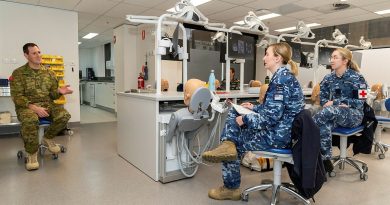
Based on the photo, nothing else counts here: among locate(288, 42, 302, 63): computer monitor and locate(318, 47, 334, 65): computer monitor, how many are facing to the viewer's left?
0

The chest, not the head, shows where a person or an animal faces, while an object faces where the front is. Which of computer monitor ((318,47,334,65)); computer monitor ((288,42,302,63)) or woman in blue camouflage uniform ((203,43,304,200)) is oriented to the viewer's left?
the woman in blue camouflage uniform

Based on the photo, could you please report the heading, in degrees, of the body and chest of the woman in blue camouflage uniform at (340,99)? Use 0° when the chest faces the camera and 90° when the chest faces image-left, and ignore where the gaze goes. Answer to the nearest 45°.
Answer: approximately 45°

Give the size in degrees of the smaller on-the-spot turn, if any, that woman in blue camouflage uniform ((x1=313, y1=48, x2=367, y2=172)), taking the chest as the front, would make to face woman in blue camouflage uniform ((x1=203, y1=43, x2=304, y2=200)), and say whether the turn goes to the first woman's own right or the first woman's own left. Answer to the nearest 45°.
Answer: approximately 45° to the first woman's own left

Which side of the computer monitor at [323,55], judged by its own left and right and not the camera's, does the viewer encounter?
front

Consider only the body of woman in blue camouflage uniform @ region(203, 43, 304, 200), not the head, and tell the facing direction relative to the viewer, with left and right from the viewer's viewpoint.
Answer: facing to the left of the viewer

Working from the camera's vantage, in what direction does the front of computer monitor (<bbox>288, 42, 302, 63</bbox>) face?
facing the viewer

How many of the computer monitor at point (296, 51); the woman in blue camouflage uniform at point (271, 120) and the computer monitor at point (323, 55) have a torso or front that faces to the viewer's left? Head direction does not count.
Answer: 1

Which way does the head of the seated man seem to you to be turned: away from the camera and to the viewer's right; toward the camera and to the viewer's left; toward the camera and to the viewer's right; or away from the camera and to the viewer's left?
toward the camera and to the viewer's right

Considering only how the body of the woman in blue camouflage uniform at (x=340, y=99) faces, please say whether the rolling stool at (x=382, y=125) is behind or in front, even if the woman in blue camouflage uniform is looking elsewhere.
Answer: behind

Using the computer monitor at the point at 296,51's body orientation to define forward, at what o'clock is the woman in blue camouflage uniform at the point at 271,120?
The woman in blue camouflage uniform is roughly at 12 o'clock from the computer monitor.

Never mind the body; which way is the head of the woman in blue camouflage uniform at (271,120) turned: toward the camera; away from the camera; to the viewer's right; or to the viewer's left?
to the viewer's left
